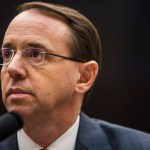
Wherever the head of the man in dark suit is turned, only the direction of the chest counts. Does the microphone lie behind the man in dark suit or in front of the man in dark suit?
in front

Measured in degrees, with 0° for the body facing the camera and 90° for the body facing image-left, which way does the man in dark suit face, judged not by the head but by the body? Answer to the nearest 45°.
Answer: approximately 45°

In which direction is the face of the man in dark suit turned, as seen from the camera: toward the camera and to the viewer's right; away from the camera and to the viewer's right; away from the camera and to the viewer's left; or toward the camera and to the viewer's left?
toward the camera and to the viewer's left
